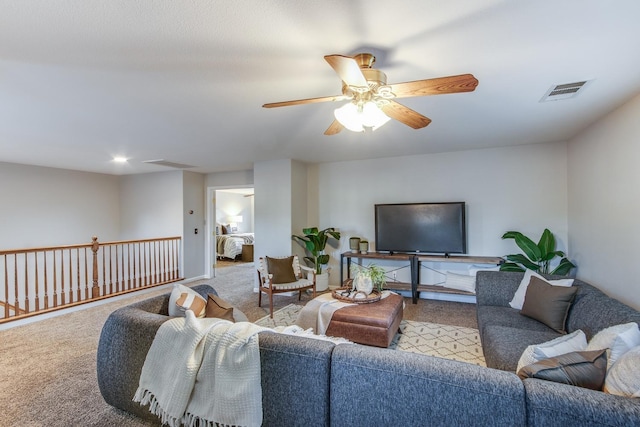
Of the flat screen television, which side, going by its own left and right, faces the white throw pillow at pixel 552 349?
front

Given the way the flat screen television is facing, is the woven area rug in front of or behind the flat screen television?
in front

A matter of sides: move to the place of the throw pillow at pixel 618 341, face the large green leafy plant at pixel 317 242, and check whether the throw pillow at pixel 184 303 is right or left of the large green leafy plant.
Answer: left

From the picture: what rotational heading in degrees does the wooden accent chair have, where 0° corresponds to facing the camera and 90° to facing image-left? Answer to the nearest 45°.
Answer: approximately 315°

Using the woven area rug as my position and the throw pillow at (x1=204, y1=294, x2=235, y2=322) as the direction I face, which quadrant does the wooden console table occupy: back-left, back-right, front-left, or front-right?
back-right

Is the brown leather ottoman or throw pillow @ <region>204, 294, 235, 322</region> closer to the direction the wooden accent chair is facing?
the brown leather ottoman

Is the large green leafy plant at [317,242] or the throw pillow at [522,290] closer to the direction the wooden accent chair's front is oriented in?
the throw pillow

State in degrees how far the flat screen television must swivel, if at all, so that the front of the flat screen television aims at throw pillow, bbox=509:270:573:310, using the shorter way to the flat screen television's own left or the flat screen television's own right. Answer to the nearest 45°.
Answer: approximately 45° to the flat screen television's own left

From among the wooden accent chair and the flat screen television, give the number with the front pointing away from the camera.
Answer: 0

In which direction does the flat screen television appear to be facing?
toward the camera

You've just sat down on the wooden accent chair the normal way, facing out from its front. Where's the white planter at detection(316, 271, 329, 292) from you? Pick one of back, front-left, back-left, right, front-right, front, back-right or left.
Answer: left

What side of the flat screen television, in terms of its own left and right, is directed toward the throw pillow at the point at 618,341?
front

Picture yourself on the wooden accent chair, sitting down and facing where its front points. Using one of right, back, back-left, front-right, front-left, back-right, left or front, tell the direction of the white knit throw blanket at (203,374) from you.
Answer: front-right

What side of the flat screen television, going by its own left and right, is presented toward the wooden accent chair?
right

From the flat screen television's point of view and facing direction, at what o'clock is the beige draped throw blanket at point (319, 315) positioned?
The beige draped throw blanket is roughly at 1 o'clock from the flat screen television.
